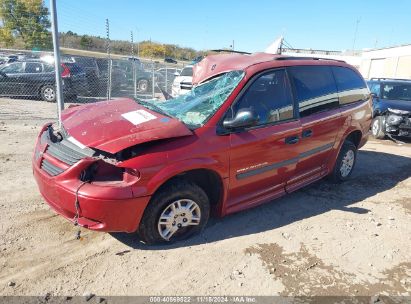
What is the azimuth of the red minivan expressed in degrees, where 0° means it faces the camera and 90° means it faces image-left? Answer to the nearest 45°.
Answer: approximately 45°

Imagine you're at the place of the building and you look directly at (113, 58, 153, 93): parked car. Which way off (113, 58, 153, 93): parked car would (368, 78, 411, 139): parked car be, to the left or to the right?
left

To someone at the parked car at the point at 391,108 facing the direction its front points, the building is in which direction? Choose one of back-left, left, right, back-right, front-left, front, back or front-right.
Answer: back-left

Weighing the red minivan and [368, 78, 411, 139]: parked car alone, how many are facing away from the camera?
0

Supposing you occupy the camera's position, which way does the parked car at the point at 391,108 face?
facing the viewer and to the right of the viewer

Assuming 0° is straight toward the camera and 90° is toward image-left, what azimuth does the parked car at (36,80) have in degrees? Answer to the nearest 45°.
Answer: approximately 135°

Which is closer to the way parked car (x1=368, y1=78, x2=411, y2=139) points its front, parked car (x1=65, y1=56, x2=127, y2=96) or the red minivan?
the red minivan

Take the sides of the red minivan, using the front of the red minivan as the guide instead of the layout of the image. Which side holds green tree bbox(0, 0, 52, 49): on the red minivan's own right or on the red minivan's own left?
on the red minivan's own right

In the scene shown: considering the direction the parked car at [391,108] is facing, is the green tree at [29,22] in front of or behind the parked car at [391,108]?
behind

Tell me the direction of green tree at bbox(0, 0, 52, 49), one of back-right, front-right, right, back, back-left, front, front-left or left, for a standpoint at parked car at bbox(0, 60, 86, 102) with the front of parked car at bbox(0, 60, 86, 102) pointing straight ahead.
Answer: front-right

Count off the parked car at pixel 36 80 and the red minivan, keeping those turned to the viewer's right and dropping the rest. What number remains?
0

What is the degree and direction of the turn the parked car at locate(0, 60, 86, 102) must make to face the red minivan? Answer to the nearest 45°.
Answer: approximately 135° to its left

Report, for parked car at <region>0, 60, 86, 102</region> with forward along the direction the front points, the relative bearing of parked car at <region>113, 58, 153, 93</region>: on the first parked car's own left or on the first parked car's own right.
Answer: on the first parked car's own right

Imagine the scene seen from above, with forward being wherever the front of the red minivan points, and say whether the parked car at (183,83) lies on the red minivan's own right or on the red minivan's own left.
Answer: on the red minivan's own right
